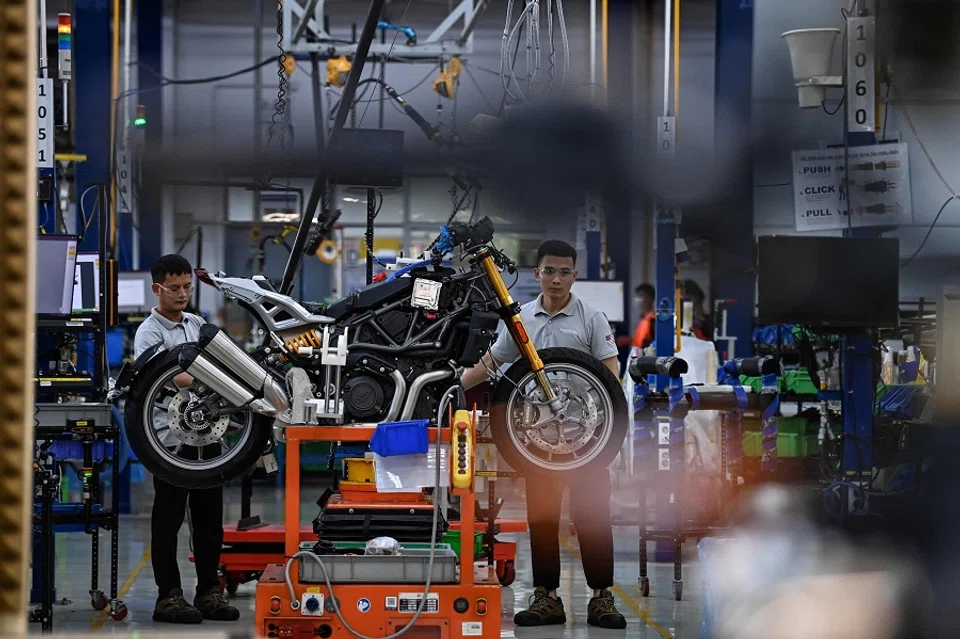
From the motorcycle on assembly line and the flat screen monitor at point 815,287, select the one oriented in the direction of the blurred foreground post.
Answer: the flat screen monitor

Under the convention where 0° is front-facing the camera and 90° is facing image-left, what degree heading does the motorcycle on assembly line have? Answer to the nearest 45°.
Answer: approximately 270°

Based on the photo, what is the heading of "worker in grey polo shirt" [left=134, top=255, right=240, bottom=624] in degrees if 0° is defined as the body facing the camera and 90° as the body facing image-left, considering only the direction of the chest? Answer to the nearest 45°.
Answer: approximately 315°

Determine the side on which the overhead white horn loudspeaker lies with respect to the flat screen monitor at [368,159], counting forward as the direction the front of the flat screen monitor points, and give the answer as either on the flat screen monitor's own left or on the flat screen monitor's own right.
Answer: on the flat screen monitor's own left

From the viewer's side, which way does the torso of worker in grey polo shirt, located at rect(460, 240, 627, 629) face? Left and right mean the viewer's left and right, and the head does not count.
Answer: facing the viewer

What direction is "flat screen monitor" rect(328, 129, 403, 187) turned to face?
toward the camera

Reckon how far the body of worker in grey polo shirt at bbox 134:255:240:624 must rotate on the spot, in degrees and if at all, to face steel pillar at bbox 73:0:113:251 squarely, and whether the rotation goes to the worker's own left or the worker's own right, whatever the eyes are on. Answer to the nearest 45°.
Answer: approximately 135° to the worker's own left
